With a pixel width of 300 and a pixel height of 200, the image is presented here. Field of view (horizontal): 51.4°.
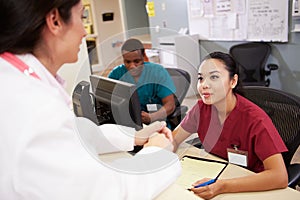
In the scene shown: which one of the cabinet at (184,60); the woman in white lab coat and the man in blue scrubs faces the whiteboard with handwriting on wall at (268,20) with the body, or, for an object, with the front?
the woman in white lab coat

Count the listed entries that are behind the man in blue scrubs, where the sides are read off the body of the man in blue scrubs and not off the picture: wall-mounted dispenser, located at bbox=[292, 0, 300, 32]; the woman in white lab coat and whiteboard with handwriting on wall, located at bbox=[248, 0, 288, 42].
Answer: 2

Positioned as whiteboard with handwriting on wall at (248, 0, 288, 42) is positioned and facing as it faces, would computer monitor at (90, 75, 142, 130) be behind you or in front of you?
in front

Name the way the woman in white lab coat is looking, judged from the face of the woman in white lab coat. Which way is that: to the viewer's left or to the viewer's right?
to the viewer's right

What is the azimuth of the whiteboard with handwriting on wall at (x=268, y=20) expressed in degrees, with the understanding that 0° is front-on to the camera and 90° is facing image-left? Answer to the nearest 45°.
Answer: approximately 0°

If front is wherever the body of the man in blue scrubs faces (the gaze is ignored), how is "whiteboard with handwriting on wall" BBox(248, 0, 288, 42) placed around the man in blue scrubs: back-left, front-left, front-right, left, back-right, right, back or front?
back

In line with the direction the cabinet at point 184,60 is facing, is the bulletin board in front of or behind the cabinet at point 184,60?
behind

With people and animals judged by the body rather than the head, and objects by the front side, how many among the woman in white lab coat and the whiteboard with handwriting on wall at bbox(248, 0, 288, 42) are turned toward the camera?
1

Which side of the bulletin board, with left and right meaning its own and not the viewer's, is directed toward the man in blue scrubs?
front
